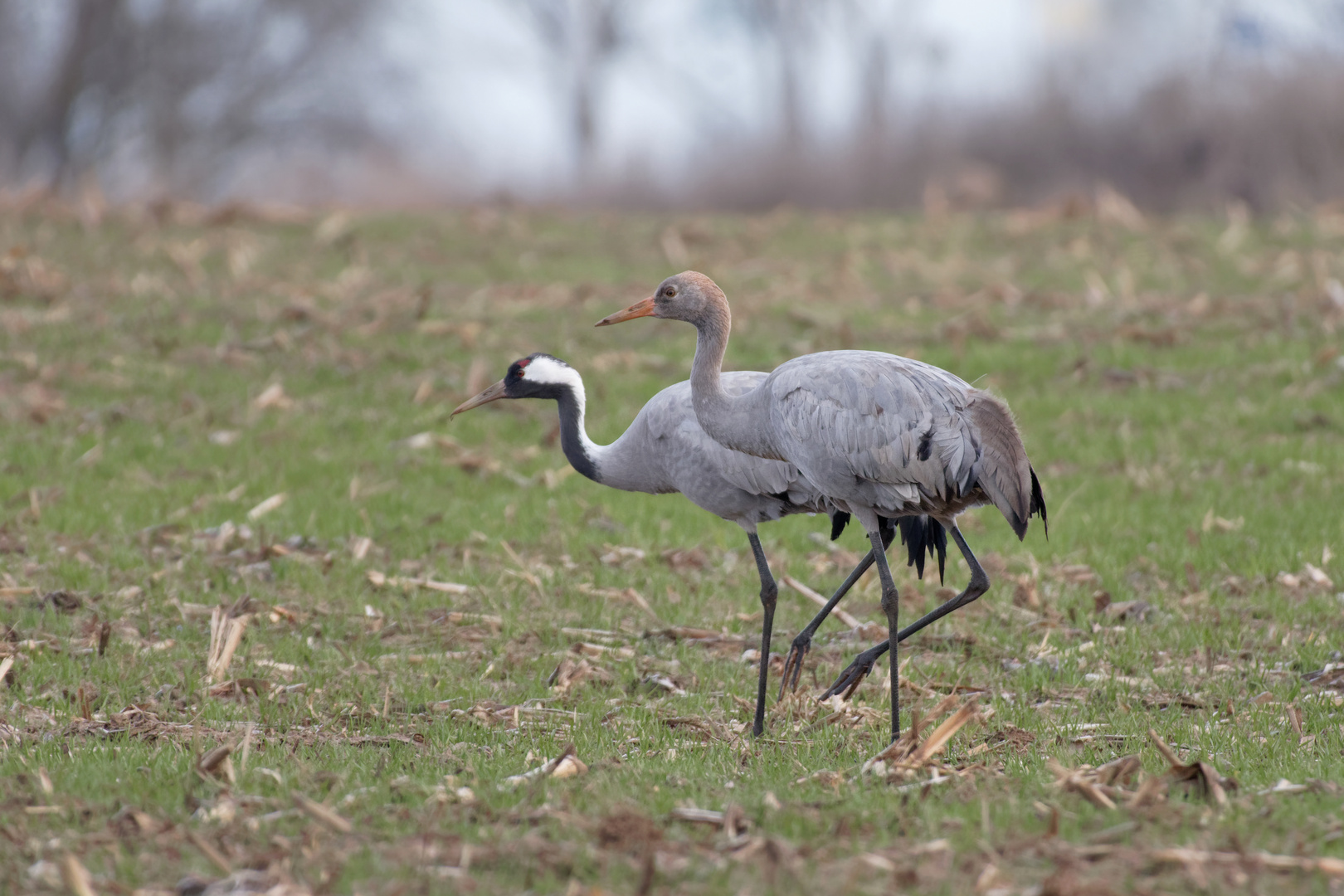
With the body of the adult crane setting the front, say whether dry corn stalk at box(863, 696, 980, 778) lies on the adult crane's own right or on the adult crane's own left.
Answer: on the adult crane's own left

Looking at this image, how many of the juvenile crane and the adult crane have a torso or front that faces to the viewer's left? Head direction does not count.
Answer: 2

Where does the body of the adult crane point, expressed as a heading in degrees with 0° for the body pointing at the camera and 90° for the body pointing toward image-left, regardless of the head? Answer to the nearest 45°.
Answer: approximately 90°

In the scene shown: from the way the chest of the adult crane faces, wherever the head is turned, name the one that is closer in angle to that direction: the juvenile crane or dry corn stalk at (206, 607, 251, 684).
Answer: the dry corn stalk

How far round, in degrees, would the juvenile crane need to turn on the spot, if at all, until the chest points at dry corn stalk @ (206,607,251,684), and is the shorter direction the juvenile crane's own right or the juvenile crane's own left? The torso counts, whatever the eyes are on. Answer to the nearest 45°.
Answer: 0° — it already faces it

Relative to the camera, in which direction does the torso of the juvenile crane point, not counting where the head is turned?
to the viewer's left

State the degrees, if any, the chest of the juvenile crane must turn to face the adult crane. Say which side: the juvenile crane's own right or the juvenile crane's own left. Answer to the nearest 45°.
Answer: approximately 45° to the juvenile crane's own right

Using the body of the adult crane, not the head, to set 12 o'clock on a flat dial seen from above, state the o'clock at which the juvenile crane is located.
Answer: The juvenile crane is roughly at 8 o'clock from the adult crane.
